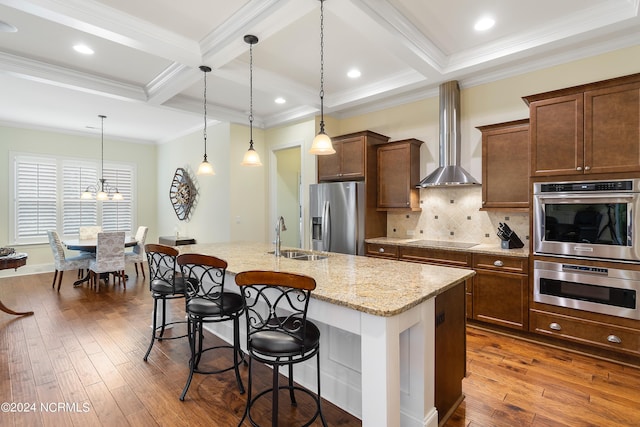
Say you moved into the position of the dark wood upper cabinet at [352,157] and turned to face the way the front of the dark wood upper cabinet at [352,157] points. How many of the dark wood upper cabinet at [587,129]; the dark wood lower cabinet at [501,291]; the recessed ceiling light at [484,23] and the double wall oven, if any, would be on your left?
4

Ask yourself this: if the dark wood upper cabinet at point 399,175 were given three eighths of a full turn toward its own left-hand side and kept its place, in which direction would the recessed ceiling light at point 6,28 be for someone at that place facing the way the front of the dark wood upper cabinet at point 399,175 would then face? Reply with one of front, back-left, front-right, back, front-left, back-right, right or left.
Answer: back-right

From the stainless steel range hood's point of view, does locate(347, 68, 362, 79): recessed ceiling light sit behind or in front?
in front

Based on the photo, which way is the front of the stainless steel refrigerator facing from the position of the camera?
facing the viewer and to the left of the viewer

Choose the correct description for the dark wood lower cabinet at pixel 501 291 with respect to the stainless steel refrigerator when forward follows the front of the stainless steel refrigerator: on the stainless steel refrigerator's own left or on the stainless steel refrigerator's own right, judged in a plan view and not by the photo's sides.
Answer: on the stainless steel refrigerator's own left

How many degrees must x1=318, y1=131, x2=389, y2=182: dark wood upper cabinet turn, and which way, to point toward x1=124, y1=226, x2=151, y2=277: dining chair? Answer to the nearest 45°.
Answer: approximately 45° to its right

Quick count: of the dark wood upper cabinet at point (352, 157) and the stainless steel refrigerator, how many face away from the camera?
0

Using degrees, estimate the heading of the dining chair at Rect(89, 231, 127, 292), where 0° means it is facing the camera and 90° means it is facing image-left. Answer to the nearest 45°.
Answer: approximately 135°

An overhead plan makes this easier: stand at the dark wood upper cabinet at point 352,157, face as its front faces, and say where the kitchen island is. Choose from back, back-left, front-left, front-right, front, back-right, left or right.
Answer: front-left

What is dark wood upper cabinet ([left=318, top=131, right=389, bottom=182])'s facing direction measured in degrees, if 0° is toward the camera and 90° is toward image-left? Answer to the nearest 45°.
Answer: approximately 45°

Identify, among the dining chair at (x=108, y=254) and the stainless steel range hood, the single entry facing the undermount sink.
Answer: the stainless steel range hood

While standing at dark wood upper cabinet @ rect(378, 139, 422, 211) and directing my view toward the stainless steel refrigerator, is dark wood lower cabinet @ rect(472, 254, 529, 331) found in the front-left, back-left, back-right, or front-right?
back-left
